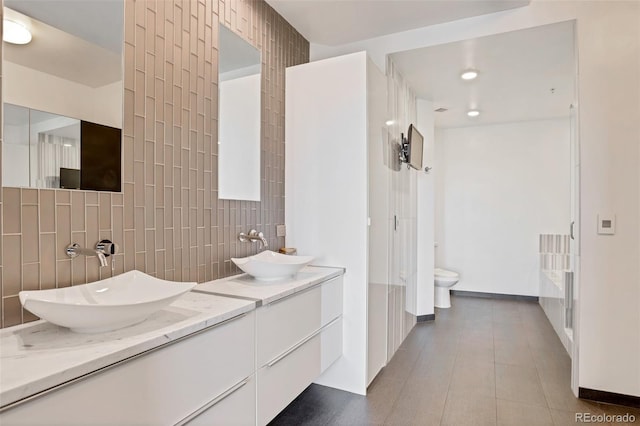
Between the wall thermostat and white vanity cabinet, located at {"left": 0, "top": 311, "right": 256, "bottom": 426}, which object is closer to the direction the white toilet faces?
the wall thermostat

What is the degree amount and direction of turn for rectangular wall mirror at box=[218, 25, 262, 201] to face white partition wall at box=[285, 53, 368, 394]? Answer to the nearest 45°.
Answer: approximately 45° to its left

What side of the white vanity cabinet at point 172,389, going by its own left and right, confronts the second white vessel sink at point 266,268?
left

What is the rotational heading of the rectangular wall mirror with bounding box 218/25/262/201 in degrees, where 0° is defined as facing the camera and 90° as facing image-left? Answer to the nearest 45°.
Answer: approximately 315°

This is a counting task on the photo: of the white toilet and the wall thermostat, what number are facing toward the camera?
1

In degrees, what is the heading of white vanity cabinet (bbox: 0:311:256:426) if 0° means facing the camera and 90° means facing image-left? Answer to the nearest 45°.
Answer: approximately 315°
